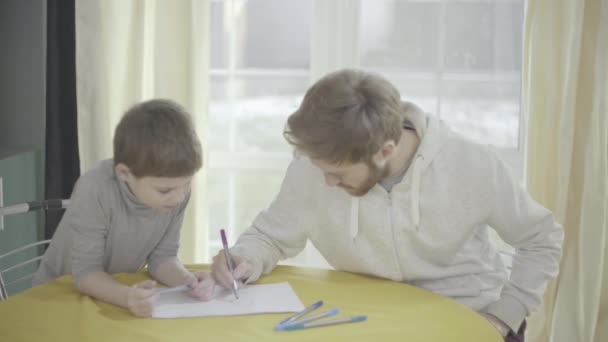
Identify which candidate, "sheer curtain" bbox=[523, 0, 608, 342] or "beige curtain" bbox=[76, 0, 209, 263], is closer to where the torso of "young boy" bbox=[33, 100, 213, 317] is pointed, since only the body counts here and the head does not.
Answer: the sheer curtain

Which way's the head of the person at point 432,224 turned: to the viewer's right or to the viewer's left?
to the viewer's left

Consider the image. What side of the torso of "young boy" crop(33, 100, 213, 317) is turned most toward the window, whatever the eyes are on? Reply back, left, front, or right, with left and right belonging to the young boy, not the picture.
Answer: left

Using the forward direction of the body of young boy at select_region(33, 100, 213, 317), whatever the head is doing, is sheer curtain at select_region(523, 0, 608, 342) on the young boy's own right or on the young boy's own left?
on the young boy's own left

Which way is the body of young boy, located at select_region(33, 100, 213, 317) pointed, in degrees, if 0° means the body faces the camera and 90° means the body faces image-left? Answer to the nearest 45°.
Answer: approximately 315°

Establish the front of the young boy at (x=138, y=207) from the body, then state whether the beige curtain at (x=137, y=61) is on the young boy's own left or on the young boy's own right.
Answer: on the young boy's own left
